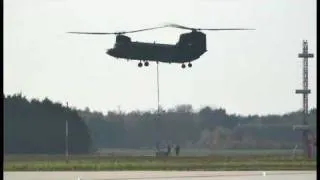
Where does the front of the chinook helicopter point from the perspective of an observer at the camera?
facing to the left of the viewer
